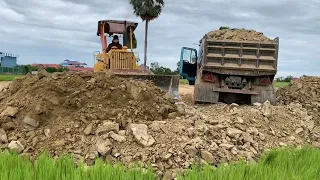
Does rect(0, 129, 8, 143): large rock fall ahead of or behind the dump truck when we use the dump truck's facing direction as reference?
behind

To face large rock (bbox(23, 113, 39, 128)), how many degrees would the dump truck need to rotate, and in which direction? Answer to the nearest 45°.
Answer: approximately 135° to its left

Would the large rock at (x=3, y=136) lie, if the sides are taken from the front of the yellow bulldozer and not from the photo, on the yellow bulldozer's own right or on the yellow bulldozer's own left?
on the yellow bulldozer's own right

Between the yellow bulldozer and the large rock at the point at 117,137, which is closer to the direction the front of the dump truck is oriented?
the yellow bulldozer

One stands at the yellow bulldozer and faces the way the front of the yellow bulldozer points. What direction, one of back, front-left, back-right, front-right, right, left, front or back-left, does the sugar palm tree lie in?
back-left

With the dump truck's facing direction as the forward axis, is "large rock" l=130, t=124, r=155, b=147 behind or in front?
behind

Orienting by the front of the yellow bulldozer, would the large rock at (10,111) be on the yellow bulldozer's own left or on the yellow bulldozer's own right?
on the yellow bulldozer's own right

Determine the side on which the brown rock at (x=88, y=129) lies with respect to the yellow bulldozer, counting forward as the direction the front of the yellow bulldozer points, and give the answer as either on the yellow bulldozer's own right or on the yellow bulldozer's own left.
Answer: on the yellow bulldozer's own right

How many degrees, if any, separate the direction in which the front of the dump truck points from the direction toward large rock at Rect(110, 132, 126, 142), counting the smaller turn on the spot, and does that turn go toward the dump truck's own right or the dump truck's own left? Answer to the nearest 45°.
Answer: approximately 180°

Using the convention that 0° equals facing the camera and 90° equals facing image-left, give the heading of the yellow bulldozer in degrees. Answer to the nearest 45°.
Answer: approximately 315°

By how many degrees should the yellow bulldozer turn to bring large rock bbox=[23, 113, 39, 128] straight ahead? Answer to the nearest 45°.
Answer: approximately 45° to its right

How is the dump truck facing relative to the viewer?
away from the camera

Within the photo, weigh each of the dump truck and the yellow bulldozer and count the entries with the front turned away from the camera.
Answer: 1

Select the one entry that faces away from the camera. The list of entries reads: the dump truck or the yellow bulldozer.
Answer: the dump truck
